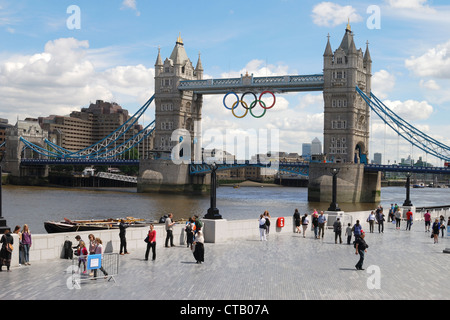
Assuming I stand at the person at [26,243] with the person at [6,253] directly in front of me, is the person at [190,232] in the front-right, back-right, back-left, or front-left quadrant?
back-left

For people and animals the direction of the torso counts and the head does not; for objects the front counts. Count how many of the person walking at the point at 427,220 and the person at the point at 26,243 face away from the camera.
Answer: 1

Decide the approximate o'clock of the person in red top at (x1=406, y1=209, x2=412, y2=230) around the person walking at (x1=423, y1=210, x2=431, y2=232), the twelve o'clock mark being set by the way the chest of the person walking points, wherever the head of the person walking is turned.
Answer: The person in red top is roughly at 10 o'clock from the person walking.

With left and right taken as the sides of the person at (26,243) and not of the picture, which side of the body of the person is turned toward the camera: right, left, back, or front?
front

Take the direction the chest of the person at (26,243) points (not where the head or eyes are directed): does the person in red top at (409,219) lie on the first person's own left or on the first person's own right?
on the first person's own left

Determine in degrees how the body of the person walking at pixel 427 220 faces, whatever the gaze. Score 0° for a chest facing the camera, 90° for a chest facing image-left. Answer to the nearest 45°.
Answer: approximately 180°
